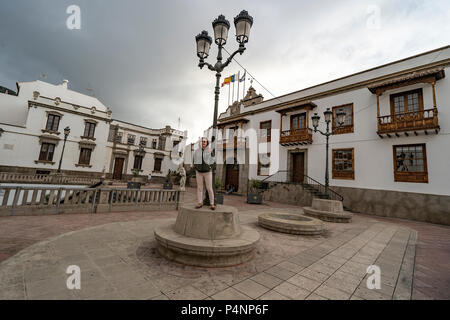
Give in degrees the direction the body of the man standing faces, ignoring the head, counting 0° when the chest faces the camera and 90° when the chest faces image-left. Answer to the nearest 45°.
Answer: approximately 0°

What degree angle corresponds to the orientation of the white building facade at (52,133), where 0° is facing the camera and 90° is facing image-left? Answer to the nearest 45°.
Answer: approximately 315°

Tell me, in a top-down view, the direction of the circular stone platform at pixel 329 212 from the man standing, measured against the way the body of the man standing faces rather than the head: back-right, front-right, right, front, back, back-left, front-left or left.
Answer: back-left

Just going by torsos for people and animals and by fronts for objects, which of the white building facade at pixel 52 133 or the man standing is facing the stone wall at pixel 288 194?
the white building facade

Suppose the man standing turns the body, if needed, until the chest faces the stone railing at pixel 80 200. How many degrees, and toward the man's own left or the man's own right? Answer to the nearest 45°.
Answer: approximately 135° to the man's own right
